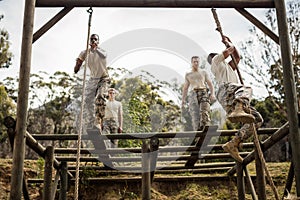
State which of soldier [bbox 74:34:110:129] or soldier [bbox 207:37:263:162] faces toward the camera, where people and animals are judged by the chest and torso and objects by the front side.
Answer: soldier [bbox 74:34:110:129]

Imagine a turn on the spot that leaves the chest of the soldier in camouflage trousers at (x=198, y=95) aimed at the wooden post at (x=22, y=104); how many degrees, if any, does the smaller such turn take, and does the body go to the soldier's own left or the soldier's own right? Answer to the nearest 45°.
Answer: approximately 45° to the soldier's own right

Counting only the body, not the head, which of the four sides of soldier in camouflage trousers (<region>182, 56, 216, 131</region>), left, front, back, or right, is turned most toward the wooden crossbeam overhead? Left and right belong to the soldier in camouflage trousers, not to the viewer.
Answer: front

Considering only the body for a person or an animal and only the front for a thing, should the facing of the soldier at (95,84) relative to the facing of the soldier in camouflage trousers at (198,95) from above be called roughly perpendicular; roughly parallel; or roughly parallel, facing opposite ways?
roughly parallel

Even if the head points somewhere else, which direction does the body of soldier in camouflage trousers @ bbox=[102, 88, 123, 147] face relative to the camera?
toward the camera

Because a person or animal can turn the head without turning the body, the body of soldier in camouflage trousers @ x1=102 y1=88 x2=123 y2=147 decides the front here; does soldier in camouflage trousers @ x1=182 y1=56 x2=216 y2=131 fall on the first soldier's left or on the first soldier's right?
on the first soldier's left

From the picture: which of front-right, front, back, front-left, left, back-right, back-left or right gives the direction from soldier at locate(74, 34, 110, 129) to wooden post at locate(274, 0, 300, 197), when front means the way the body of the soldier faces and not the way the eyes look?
front-left

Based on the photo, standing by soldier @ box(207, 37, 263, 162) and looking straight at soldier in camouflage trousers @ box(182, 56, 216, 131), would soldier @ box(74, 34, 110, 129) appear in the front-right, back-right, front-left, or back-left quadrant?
front-left

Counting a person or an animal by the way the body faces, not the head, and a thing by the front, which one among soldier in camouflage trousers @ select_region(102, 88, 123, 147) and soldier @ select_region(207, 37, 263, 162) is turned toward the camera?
the soldier in camouflage trousers

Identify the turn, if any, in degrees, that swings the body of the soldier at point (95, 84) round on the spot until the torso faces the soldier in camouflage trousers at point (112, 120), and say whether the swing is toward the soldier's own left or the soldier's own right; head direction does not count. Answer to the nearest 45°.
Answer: approximately 180°

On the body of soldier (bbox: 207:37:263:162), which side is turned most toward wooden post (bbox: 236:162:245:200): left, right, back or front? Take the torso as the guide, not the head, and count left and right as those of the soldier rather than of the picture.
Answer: left

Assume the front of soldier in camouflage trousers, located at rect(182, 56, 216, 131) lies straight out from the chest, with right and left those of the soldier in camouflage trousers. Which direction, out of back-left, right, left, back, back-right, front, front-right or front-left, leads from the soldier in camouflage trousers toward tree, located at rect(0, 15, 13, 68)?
back-right
